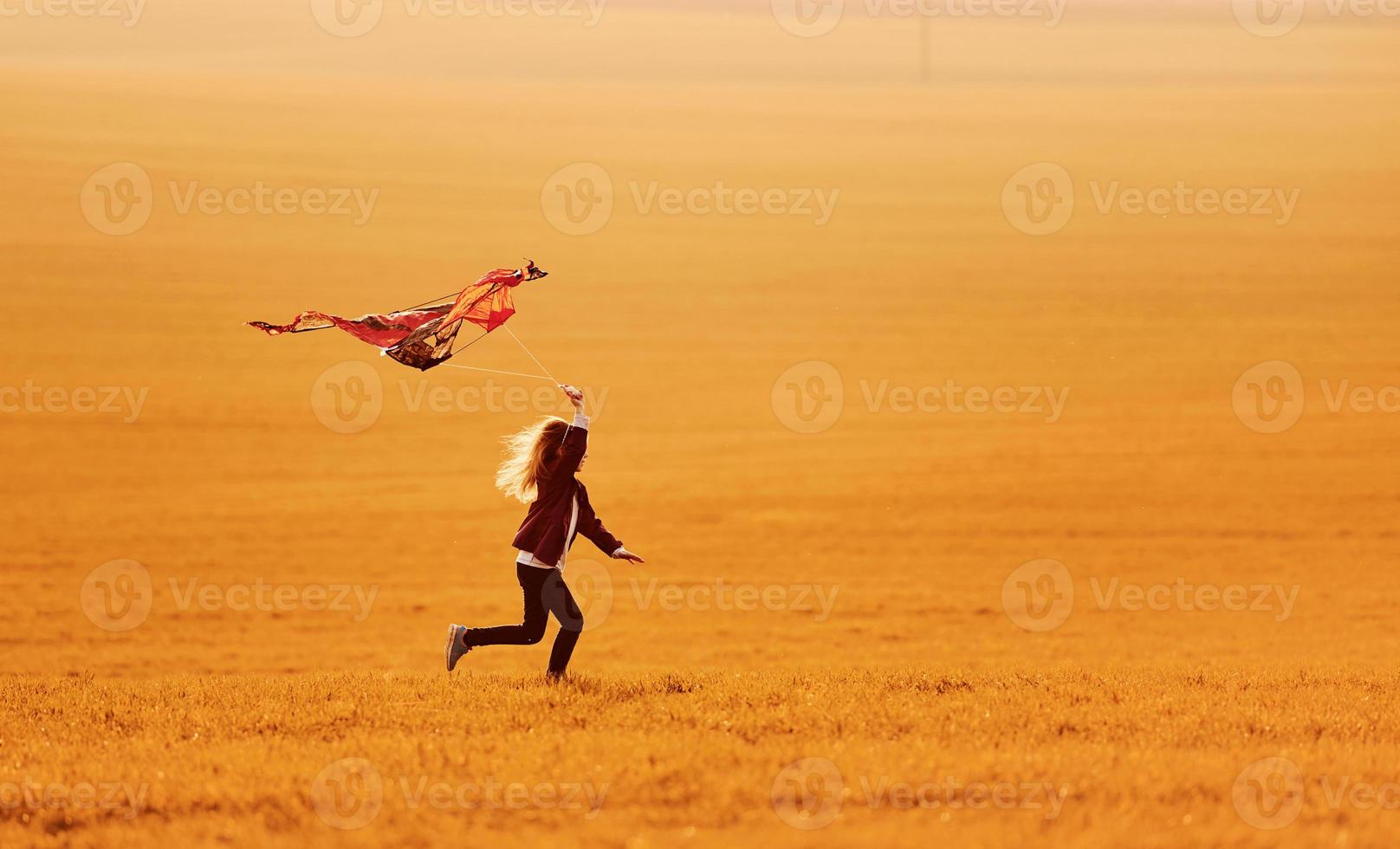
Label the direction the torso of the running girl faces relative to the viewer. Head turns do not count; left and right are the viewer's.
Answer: facing to the right of the viewer
